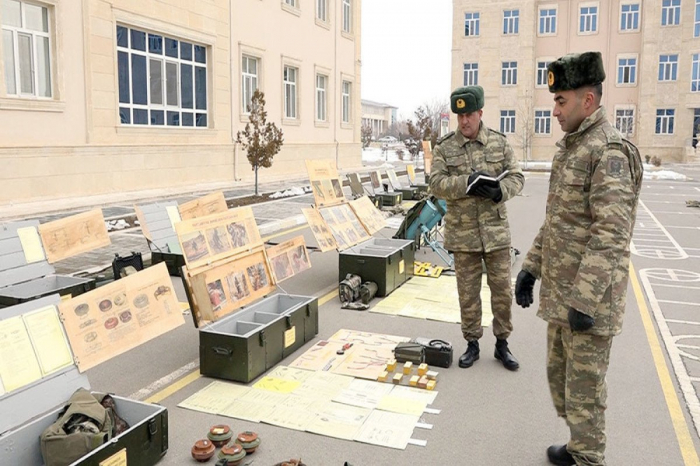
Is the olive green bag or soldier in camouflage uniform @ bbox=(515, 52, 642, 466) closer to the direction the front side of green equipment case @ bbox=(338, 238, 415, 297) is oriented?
the soldier in camouflage uniform

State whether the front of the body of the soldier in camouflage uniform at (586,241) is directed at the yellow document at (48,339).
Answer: yes

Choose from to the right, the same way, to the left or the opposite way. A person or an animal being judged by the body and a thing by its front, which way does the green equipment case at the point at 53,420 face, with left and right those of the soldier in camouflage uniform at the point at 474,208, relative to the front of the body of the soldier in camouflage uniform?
to the left

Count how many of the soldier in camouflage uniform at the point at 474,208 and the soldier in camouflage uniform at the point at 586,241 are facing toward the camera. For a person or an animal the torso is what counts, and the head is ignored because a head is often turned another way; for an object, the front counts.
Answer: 1

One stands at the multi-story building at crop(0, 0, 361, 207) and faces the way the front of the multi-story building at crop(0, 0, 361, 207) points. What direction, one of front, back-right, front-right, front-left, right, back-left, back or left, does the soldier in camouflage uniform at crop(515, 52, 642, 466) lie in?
front-right

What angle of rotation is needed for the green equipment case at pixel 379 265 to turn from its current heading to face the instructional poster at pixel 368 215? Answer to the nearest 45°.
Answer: approximately 135° to its left

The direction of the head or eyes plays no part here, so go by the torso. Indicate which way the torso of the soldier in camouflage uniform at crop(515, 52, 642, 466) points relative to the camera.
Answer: to the viewer's left

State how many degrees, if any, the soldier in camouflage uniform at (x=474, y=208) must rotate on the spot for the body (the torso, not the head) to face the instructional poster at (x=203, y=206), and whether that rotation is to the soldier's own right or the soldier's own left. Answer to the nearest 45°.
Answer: approximately 135° to the soldier's own right

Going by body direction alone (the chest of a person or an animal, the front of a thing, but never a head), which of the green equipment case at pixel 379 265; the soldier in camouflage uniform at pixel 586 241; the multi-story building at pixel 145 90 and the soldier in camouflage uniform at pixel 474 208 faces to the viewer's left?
the soldier in camouflage uniform at pixel 586 241

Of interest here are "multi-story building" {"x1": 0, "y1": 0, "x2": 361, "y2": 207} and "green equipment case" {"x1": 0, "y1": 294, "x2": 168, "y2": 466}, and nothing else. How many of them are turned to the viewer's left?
0

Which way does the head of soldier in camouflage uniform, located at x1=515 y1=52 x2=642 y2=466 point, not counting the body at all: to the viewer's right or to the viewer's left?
to the viewer's left

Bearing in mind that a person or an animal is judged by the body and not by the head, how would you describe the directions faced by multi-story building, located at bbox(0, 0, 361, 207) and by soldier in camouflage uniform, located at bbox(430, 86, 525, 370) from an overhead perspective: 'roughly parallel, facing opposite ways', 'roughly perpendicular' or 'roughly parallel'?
roughly perpendicular

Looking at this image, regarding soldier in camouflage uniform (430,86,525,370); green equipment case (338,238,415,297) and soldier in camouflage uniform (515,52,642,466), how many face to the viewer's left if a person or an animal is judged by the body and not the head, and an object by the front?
1

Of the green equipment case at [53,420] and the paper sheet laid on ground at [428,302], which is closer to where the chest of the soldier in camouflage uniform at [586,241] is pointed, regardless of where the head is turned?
the green equipment case
